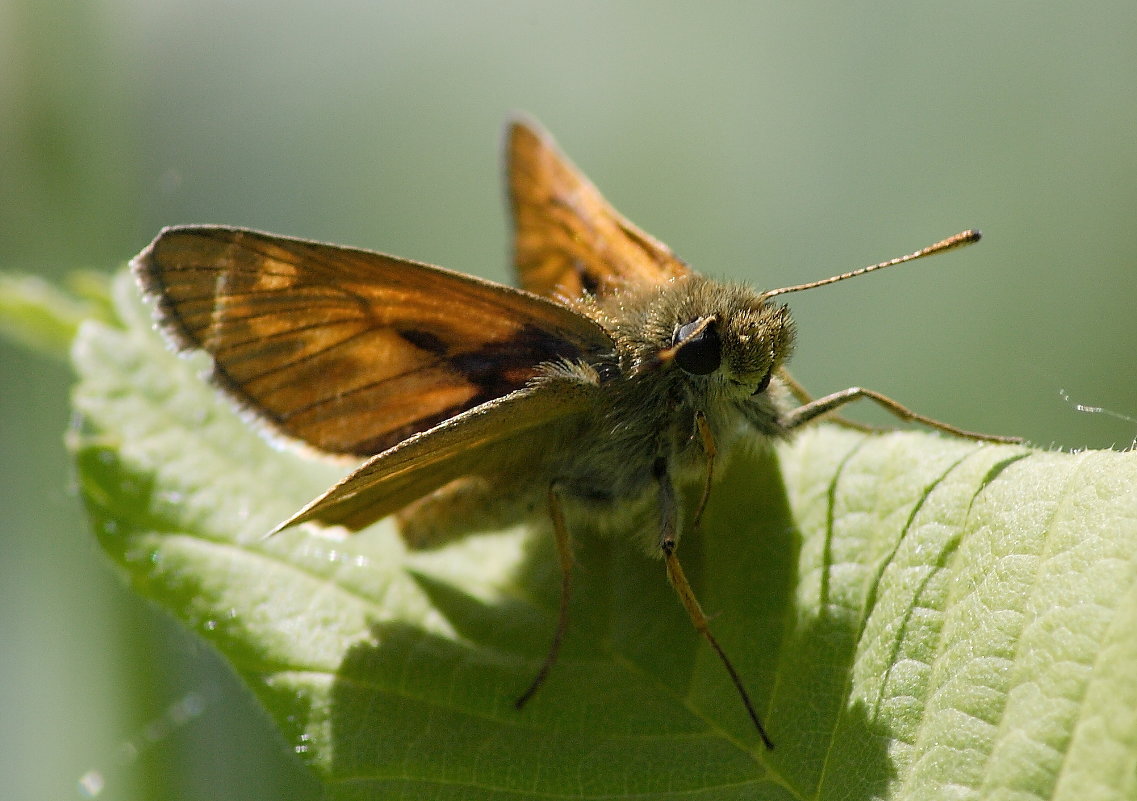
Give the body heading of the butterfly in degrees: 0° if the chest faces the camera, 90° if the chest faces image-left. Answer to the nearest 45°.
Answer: approximately 315°

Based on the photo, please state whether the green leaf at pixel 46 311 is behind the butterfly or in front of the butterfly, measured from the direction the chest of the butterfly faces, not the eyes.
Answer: behind
